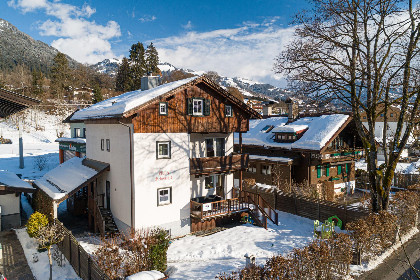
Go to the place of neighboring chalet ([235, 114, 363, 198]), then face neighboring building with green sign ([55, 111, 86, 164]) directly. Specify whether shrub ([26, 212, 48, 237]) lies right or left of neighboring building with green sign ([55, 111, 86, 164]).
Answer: left

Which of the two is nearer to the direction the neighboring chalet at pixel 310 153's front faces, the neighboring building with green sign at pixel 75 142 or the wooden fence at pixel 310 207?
the wooden fence

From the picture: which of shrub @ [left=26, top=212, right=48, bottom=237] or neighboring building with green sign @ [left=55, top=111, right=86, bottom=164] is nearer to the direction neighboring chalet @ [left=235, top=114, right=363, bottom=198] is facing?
the shrub

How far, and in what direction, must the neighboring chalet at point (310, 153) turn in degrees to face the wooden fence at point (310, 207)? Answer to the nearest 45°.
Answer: approximately 45° to its right

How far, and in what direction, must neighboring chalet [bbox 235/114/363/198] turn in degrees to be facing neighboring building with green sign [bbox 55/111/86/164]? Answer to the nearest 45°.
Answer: approximately 135° to its right

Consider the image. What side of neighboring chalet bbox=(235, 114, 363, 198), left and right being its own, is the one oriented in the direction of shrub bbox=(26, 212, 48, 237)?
right

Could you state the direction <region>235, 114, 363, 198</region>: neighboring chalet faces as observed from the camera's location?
facing the viewer and to the right of the viewer

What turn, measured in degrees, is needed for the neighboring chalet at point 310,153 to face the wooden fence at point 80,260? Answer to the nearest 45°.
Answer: approximately 90° to its right
